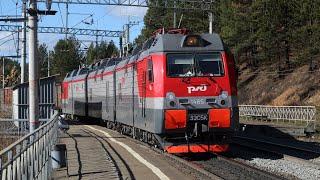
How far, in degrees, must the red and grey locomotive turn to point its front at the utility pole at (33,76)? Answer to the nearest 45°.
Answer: approximately 135° to its right

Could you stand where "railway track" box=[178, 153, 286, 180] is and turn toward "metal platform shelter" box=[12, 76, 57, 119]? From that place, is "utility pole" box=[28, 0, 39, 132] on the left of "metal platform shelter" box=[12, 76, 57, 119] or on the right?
left

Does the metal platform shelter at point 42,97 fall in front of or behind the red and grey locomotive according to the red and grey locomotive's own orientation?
behind

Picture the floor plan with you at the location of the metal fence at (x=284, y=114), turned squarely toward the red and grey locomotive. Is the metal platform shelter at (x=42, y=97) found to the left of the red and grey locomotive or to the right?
right

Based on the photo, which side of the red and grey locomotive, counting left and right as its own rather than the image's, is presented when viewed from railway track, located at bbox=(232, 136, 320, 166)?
front

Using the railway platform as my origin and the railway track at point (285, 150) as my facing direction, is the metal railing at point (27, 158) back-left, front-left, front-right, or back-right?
back-right

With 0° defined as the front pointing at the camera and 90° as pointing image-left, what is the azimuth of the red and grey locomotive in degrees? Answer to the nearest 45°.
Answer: approximately 315°

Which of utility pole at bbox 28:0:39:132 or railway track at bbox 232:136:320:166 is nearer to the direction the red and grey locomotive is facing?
the railway track
